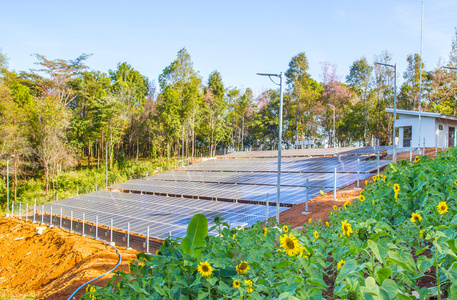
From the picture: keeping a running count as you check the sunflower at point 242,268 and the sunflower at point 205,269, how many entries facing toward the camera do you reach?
2

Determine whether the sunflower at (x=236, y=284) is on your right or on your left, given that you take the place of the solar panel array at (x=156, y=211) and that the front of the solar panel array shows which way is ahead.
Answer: on your left

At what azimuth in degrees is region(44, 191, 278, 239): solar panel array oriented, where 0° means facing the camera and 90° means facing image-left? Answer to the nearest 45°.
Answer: approximately 45°

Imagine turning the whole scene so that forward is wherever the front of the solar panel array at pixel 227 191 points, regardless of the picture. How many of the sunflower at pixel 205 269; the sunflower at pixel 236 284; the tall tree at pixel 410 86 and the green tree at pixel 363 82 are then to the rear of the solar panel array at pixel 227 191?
2

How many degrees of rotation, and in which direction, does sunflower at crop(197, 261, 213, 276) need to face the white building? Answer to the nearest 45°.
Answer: approximately 135° to its left

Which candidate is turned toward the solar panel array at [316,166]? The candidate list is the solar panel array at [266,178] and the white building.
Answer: the white building

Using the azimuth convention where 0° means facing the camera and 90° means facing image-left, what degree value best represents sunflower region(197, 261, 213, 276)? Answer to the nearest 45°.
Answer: approximately 0°

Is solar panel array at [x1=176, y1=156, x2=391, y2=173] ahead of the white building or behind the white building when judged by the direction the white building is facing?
ahead

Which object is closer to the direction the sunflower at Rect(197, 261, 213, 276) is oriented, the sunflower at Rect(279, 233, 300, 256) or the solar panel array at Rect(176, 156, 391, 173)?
the sunflower

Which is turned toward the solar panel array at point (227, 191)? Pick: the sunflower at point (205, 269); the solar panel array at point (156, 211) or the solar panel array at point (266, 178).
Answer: the solar panel array at point (266, 178)

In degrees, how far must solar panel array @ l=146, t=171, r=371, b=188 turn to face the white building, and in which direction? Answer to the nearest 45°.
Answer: approximately 135° to its left

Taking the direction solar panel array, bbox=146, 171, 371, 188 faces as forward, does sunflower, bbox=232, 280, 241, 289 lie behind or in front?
in front

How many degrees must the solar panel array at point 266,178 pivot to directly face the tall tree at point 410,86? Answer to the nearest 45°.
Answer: approximately 180°

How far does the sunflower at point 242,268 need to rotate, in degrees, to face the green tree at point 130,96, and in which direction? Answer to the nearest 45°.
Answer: approximately 180°
